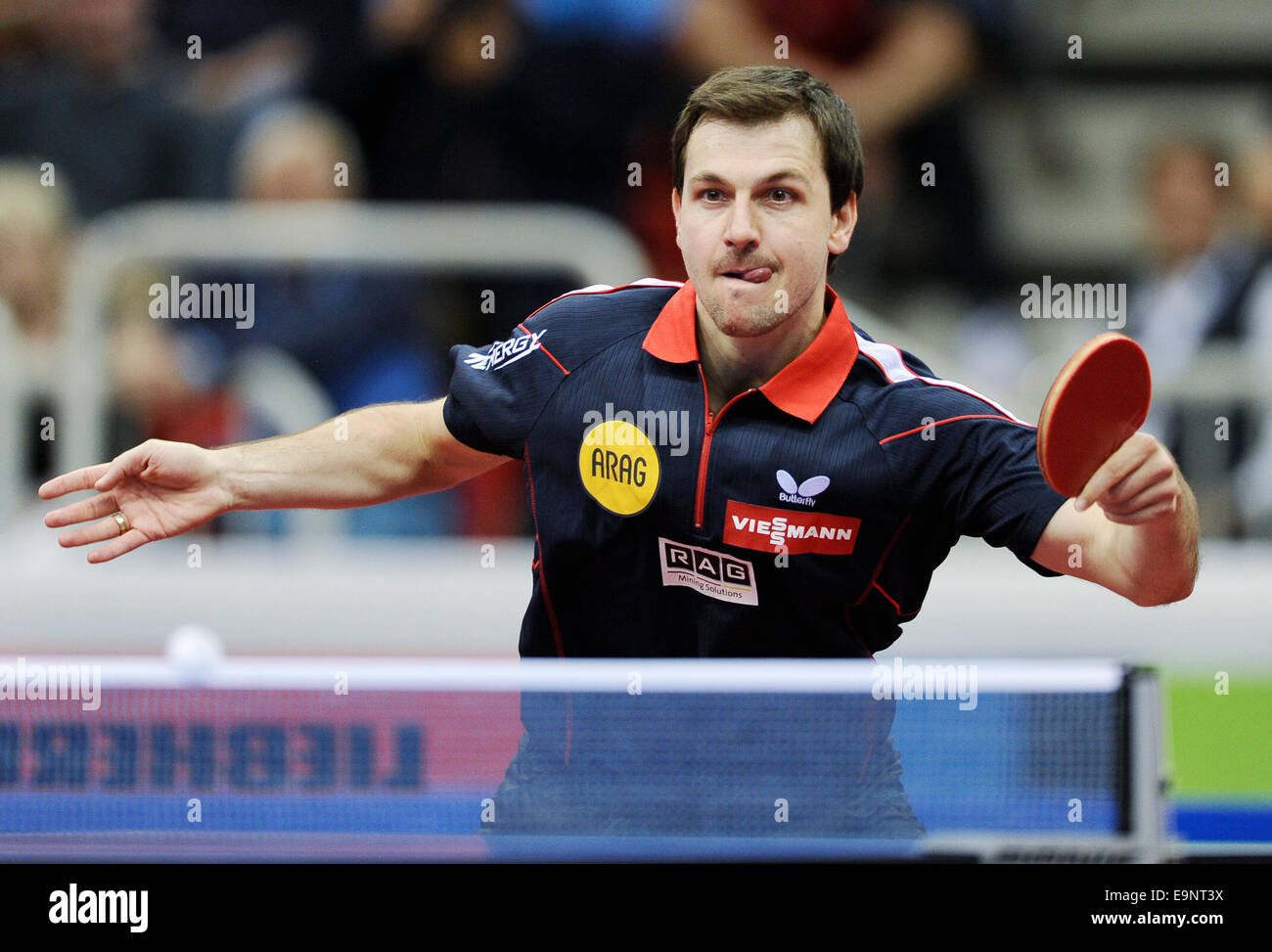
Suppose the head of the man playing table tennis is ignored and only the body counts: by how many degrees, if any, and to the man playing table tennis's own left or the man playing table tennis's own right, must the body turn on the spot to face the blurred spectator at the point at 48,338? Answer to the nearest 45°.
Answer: approximately 135° to the man playing table tennis's own right

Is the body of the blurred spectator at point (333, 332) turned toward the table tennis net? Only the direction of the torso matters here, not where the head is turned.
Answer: yes

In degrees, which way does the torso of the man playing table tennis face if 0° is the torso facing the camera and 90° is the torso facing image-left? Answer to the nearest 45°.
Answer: approximately 0°

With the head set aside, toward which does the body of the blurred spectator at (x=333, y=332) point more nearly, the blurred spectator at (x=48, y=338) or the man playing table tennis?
the man playing table tennis

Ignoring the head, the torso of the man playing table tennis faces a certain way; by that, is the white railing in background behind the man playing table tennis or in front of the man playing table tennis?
behind

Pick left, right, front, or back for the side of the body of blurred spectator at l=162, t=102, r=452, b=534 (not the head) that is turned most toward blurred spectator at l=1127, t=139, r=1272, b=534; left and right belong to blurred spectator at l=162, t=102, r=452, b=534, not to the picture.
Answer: left

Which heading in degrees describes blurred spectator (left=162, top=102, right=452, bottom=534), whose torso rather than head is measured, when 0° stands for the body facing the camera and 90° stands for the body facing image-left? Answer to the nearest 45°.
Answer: approximately 0°

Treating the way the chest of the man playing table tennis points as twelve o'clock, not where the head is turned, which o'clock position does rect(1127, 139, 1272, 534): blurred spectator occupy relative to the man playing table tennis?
The blurred spectator is roughly at 7 o'clock from the man playing table tennis.

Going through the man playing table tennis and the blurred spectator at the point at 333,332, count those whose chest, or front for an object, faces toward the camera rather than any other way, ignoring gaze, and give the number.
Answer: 2
